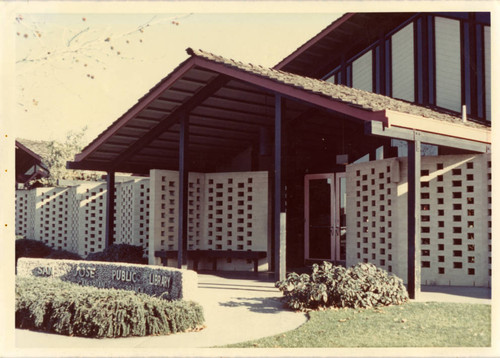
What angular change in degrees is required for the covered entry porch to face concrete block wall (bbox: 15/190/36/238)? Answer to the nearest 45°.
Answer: approximately 90° to its right

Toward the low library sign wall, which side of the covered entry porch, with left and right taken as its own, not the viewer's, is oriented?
front

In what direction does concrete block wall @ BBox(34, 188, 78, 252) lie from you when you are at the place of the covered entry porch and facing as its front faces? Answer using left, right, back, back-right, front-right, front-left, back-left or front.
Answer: right

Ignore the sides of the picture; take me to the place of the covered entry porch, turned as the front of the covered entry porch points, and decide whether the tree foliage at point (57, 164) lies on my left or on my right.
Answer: on my right

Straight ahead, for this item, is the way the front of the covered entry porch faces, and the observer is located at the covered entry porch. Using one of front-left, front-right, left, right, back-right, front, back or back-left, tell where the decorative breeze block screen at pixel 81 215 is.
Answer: right

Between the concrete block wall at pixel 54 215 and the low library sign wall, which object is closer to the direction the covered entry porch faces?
the low library sign wall

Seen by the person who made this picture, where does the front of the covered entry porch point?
facing the viewer and to the left of the viewer

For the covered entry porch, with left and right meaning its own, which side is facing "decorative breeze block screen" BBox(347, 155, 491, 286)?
left

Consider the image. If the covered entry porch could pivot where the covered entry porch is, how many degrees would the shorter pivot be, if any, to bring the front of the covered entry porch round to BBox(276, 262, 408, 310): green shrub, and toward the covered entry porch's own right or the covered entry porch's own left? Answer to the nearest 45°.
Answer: approximately 45° to the covered entry porch's own left
